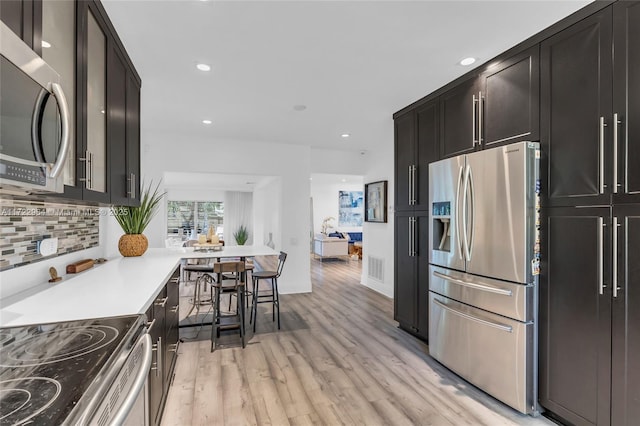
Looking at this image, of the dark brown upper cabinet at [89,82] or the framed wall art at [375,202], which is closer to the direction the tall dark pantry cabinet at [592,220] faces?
the dark brown upper cabinet

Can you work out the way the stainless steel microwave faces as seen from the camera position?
facing the viewer and to the right of the viewer

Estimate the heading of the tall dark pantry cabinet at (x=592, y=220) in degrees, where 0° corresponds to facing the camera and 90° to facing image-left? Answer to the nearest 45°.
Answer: approximately 45°

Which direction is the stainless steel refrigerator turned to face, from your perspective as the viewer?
facing the viewer and to the left of the viewer

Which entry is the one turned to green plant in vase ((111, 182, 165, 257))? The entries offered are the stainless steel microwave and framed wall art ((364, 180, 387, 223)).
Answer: the framed wall art

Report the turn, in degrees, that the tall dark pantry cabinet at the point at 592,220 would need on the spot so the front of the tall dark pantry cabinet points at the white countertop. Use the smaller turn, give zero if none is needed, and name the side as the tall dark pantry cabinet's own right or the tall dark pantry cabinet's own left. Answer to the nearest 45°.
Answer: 0° — it already faces it

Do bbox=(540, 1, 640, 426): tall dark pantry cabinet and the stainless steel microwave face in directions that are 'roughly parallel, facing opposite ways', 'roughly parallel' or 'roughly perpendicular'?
roughly parallel, facing opposite ways

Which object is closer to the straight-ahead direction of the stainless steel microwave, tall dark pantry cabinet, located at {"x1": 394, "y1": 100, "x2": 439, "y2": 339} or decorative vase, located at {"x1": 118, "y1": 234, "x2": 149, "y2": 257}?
the tall dark pantry cabinet

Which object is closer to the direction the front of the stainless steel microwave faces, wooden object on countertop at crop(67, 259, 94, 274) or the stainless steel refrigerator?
the stainless steel refrigerator

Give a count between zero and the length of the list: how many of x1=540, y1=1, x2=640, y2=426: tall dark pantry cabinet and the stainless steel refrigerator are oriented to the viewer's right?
0

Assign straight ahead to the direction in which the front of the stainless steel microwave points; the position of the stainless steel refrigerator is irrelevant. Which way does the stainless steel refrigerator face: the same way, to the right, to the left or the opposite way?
the opposite way

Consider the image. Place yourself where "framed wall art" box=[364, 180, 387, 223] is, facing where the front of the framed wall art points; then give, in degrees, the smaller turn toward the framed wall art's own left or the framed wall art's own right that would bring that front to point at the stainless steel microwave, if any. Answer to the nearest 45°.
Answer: approximately 45° to the framed wall art's own left

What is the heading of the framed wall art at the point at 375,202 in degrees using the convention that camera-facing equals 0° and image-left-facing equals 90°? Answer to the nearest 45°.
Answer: approximately 45°

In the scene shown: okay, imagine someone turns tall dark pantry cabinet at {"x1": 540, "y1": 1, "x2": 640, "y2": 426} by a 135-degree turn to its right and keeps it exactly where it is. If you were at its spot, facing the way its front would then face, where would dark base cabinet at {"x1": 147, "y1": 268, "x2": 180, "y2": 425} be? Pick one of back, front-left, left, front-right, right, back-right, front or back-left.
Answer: back-left

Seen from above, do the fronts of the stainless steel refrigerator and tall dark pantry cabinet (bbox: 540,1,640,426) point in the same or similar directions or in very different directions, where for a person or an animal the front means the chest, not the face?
same or similar directions

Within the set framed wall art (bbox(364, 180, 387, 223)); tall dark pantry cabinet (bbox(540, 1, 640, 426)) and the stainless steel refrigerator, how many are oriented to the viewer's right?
0
